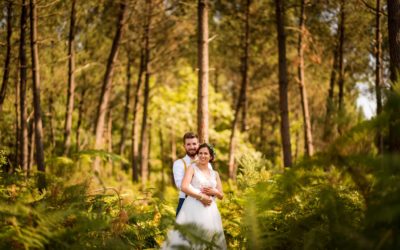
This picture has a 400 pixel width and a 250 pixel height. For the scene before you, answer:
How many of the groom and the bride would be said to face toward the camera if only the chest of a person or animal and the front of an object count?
2

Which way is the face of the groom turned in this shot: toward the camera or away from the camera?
toward the camera

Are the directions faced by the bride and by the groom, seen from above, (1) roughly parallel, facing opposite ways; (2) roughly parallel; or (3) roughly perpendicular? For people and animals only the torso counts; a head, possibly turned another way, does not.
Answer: roughly parallel

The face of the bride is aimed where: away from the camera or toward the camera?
toward the camera

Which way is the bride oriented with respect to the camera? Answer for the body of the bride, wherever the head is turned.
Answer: toward the camera

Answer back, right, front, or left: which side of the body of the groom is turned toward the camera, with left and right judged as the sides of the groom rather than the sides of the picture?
front
